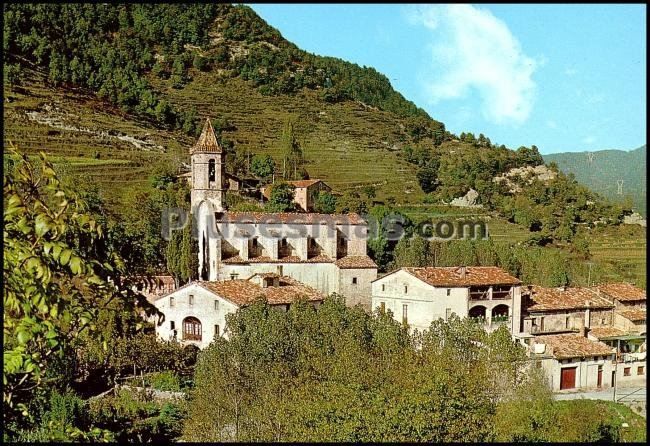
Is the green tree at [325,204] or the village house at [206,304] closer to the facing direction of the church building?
the village house

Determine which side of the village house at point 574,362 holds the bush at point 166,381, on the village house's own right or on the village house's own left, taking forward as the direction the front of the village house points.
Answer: on the village house's own right

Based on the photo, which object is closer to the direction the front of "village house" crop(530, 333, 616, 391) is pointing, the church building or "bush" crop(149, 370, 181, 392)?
the bush

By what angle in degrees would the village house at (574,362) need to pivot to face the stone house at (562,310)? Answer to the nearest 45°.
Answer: approximately 180°

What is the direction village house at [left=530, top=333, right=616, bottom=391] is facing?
toward the camera
